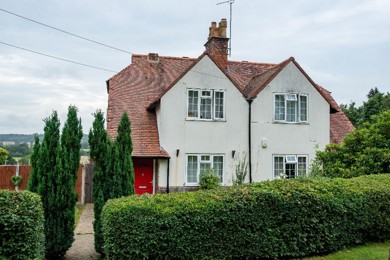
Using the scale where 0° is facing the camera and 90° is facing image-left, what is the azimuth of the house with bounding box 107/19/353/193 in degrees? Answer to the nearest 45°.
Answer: approximately 0°

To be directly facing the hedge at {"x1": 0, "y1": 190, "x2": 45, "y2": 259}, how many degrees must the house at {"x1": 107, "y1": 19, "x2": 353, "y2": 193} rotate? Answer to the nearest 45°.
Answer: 0° — it already faces it

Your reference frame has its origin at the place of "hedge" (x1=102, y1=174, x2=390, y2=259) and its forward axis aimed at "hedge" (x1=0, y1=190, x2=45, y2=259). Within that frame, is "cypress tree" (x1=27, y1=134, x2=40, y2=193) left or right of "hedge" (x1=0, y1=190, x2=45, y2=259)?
right

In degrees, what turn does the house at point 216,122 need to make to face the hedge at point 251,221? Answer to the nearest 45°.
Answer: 0° — it already faces it

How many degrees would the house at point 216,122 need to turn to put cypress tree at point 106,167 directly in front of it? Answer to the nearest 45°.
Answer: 0° — it already faces it

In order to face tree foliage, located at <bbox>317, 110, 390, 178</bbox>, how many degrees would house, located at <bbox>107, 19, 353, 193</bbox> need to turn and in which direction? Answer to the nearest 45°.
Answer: approximately 45° to its left
